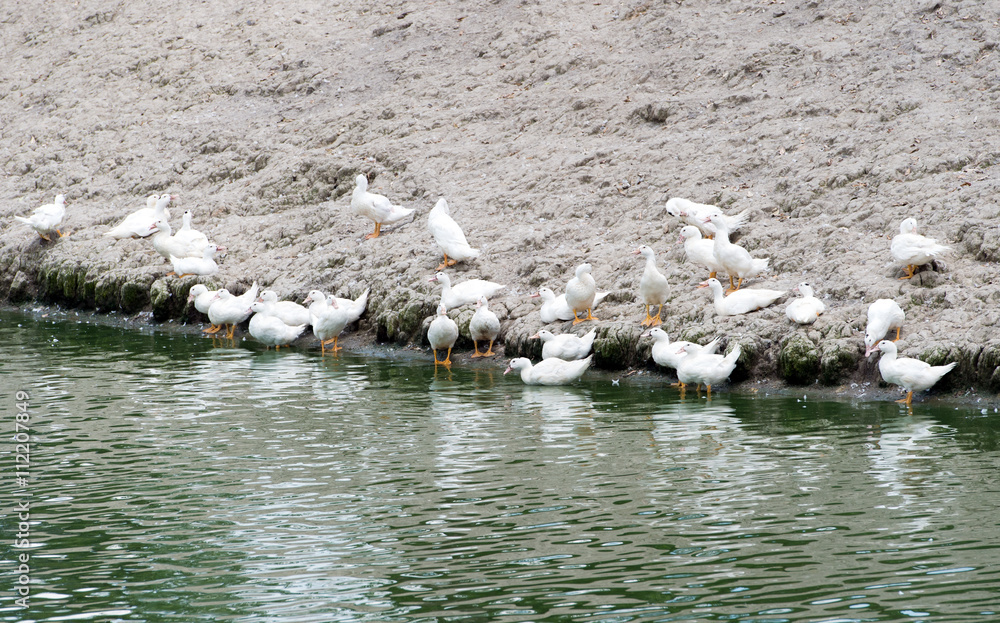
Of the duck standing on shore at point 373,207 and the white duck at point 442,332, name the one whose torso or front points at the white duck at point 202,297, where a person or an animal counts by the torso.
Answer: the duck standing on shore

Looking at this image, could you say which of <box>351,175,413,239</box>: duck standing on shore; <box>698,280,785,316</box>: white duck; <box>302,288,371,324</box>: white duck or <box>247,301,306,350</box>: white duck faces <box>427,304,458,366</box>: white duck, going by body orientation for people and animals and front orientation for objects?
<box>698,280,785,316</box>: white duck

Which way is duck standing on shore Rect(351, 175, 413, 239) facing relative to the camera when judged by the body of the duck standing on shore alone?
to the viewer's left

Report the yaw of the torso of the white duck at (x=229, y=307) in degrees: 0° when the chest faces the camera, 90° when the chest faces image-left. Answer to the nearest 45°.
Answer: approximately 90°

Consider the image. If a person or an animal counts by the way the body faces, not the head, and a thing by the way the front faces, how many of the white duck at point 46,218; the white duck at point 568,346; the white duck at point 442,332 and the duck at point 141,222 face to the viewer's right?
2

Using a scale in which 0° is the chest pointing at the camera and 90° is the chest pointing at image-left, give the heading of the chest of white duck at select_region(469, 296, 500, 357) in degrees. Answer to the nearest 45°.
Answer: approximately 0°

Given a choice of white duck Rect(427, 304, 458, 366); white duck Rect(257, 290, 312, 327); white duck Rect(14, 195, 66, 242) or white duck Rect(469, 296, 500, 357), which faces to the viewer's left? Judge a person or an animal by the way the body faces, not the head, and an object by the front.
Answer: white duck Rect(257, 290, 312, 327)

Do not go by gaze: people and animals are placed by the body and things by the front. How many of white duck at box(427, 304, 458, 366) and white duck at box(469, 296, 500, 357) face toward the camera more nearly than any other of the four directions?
2

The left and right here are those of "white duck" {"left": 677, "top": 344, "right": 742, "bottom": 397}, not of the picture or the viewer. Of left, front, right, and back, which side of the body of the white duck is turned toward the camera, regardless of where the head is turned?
left

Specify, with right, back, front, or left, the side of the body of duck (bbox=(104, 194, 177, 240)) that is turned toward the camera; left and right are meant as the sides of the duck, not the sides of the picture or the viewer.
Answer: right
